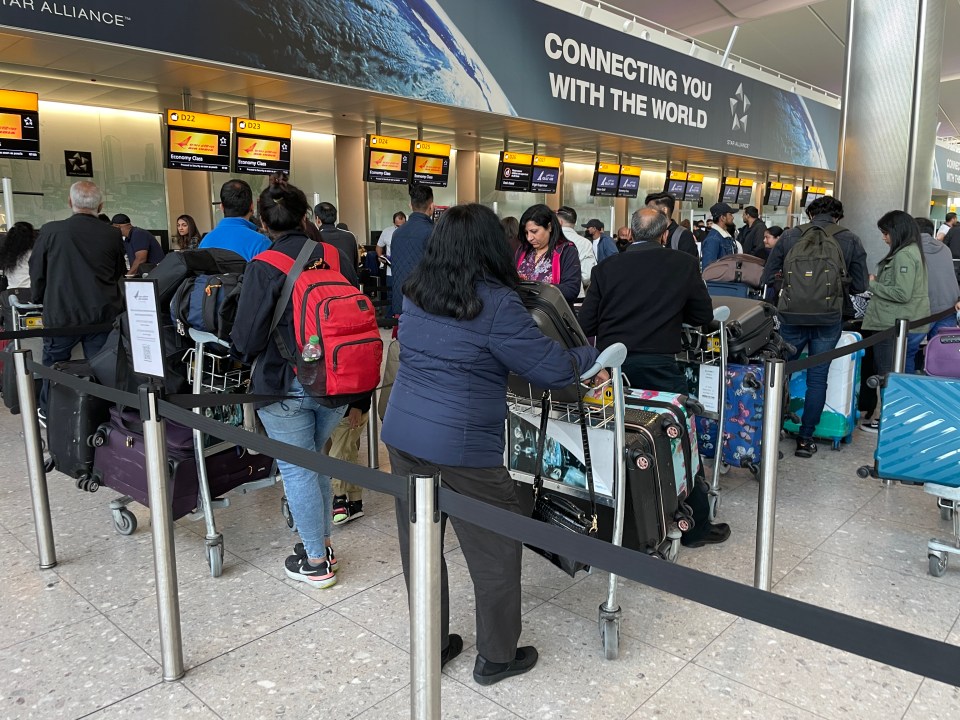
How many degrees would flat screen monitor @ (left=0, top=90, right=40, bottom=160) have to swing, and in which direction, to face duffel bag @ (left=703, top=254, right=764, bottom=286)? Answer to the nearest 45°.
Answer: approximately 45° to its left

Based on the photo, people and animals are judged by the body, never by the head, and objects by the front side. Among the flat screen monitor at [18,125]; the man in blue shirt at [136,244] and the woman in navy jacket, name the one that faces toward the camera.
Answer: the flat screen monitor

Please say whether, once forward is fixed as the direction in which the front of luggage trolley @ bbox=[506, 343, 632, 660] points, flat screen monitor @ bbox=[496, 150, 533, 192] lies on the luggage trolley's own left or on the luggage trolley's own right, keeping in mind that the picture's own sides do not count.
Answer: on the luggage trolley's own left

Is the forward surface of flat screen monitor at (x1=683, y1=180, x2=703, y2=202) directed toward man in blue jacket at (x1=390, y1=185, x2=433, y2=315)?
no

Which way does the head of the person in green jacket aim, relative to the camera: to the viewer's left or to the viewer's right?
to the viewer's left

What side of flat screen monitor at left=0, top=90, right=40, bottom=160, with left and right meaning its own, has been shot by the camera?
front

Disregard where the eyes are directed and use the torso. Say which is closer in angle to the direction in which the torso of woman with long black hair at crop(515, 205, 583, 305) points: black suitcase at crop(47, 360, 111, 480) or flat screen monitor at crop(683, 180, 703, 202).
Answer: the black suitcase

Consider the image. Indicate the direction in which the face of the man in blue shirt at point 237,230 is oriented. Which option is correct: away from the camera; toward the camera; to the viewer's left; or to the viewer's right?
away from the camera

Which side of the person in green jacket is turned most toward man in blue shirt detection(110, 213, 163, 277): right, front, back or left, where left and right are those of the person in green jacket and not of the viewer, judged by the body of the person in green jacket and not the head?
front

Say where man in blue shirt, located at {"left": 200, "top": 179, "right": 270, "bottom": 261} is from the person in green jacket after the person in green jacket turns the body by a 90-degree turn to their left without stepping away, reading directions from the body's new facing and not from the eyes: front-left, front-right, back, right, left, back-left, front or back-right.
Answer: front-right

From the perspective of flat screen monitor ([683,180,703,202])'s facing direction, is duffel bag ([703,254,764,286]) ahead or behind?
ahead

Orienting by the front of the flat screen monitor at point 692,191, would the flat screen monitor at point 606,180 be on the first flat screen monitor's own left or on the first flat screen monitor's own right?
on the first flat screen monitor's own right

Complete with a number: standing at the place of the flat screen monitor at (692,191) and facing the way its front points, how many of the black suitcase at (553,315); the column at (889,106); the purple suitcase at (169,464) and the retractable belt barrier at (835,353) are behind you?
0

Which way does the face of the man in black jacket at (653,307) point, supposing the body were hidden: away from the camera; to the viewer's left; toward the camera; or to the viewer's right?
away from the camera

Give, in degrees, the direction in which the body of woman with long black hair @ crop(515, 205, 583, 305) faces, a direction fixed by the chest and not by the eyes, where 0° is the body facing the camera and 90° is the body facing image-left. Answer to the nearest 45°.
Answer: approximately 45°

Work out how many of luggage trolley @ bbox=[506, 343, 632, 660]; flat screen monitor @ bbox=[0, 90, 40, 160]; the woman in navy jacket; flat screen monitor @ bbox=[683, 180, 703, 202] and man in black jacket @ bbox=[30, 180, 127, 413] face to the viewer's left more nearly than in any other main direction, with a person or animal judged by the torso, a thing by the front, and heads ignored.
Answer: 0

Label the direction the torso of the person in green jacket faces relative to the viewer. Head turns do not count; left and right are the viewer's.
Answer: facing to the left of the viewer
